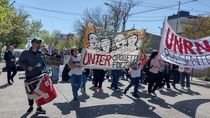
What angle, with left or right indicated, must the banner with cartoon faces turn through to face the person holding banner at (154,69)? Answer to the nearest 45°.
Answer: approximately 135° to its left

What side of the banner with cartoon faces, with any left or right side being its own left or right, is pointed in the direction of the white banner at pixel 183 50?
left

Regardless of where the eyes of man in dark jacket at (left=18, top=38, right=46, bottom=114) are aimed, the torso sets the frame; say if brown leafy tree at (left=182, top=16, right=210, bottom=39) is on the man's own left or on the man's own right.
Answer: on the man's own left

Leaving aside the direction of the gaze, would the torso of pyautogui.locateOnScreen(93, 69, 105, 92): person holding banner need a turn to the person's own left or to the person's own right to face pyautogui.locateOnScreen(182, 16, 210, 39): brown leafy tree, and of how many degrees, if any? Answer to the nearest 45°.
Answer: approximately 135° to the person's own left

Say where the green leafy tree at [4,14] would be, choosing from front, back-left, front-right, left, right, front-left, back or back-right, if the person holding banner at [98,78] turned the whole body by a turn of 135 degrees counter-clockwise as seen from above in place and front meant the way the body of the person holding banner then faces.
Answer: left

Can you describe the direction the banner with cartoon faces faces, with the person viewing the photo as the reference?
facing the viewer

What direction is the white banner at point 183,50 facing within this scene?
toward the camera

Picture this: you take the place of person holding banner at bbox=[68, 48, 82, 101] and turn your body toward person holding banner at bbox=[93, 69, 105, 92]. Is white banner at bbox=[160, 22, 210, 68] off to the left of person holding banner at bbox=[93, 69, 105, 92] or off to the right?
right

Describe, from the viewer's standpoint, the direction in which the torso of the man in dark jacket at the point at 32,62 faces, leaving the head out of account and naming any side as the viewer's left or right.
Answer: facing the viewer and to the right of the viewer

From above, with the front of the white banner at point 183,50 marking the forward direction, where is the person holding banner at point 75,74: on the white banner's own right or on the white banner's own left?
on the white banner's own right

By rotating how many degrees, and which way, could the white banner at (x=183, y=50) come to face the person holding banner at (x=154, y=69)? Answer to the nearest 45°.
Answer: approximately 90° to its right

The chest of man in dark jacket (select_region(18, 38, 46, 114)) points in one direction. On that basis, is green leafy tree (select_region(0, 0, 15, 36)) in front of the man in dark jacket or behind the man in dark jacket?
behind

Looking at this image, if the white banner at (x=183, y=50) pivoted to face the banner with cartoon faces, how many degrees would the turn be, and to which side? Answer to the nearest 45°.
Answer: approximately 45° to its right

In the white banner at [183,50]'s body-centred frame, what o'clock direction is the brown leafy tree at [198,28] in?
The brown leafy tree is roughly at 6 o'clock from the white banner.
